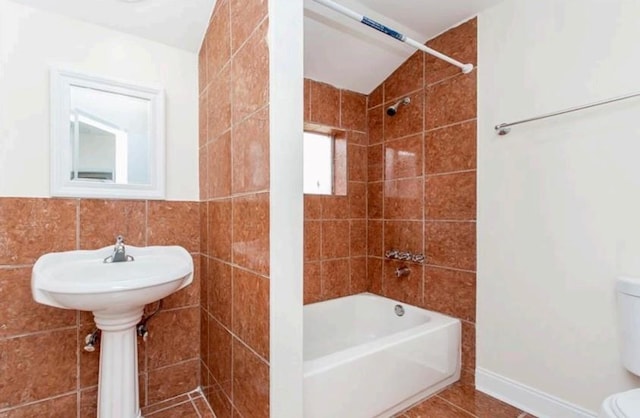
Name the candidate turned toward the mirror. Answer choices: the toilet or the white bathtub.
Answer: the toilet

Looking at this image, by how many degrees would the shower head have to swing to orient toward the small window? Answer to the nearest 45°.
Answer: approximately 45° to its right

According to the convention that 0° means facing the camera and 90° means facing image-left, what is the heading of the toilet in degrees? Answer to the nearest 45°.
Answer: approximately 45°

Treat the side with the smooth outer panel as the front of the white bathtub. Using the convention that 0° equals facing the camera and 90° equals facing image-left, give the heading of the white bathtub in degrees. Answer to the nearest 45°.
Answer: approximately 315°

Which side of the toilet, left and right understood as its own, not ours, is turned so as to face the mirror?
front

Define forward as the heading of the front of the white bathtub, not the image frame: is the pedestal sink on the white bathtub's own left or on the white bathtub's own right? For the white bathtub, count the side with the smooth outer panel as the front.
on the white bathtub's own right

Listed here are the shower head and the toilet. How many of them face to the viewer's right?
0

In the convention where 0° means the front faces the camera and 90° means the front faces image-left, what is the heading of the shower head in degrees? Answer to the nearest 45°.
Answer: approximately 45°

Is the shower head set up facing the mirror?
yes

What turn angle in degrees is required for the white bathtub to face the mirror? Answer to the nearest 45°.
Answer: approximately 135° to its right
